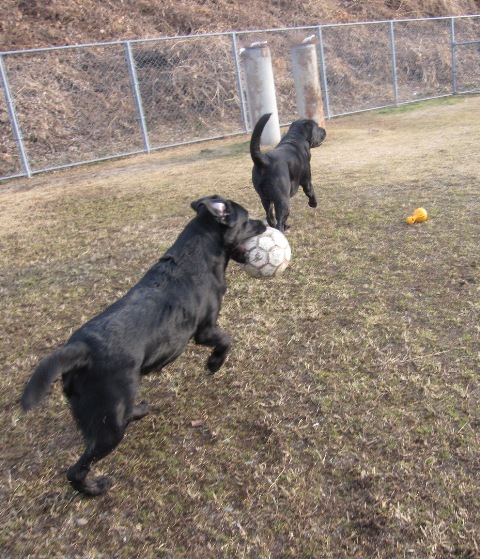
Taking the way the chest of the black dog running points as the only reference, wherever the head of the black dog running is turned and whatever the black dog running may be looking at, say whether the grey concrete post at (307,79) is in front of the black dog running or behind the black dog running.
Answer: in front

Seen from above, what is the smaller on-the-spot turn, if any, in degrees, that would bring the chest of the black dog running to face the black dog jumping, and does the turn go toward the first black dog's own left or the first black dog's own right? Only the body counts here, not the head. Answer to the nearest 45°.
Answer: approximately 135° to the first black dog's own right

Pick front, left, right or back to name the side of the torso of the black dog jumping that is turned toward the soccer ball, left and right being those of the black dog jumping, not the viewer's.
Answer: front

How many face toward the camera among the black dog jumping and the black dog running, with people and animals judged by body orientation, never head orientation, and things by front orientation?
0

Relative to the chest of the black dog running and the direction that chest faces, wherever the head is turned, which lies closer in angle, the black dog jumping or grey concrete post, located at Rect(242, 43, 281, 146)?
the grey concrete post

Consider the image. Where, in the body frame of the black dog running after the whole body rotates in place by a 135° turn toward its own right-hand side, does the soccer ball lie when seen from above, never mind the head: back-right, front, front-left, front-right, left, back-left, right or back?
front

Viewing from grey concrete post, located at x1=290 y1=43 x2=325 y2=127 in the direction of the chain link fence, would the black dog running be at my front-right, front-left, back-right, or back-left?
back-left

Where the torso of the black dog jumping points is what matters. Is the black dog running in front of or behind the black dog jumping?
in front

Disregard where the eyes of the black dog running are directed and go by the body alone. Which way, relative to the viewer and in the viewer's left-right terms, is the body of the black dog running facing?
facing away from the viewer and to the right of the viewer

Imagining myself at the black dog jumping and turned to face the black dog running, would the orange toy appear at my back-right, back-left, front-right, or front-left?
front-right

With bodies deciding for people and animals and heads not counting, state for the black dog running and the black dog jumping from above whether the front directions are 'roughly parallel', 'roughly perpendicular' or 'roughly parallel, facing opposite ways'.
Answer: roughly parallel

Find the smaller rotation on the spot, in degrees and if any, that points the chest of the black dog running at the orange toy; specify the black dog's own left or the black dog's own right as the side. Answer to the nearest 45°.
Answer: approximately 45° to the black dog's own right

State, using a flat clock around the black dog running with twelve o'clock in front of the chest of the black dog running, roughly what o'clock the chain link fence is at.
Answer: The chain link fence is roughly at 10 o'clock from the black dog running.

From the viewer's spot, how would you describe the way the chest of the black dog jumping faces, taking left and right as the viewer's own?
facing away from the viewer and to the right of the viewer

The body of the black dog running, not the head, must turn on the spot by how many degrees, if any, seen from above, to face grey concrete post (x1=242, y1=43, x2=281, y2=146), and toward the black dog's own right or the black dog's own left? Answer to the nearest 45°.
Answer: approximately 45° to the black dog's own left

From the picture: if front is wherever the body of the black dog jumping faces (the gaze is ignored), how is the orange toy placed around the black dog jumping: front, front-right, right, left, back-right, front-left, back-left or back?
front
